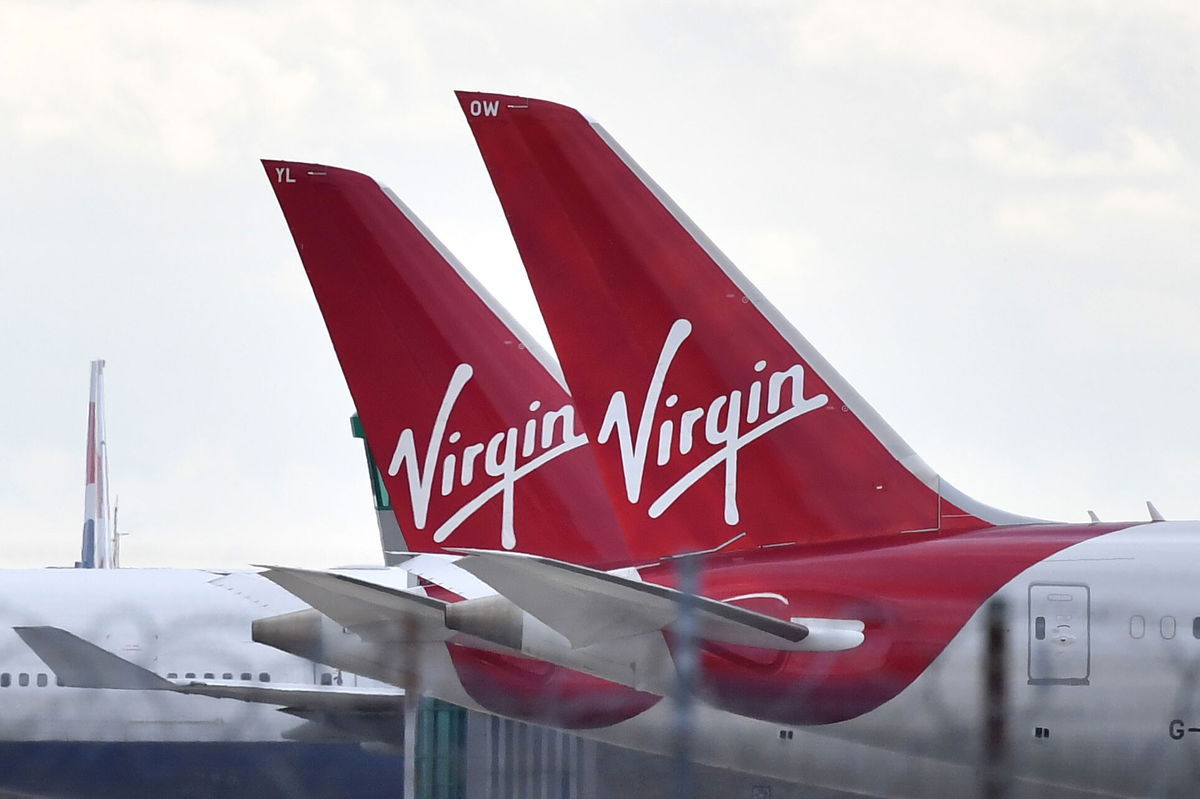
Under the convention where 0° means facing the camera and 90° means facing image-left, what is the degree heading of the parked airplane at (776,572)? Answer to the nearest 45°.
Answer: approximately 270°
